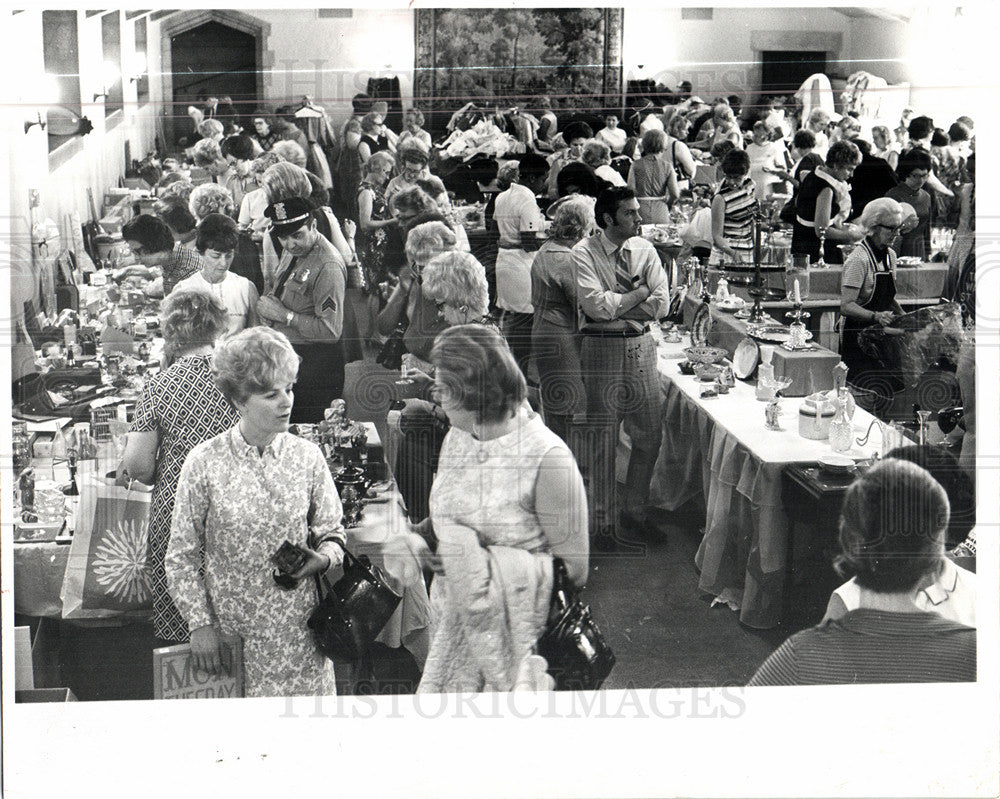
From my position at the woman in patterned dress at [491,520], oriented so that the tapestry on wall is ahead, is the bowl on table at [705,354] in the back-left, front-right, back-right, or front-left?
front-right

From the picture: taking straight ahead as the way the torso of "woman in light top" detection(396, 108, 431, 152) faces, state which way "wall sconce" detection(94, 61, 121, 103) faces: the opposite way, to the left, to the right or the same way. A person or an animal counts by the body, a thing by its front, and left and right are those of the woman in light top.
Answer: to the left

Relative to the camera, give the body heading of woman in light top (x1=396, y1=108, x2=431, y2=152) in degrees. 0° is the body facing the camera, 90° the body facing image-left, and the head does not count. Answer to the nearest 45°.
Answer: approximately 0°

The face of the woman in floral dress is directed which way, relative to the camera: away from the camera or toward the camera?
toward the camera

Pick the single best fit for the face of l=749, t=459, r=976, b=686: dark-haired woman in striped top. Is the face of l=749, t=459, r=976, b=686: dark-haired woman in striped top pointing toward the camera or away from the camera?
away from the camera

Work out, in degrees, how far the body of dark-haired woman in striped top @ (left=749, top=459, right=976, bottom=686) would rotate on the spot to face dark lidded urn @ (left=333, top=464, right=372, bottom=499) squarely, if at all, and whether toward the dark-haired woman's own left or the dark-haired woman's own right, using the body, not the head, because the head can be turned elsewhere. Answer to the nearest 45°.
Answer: approximately 90° to the dark-haired woman's own left

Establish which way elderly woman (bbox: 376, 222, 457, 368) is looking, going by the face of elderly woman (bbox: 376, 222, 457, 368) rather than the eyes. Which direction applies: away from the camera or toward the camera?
toward the camera

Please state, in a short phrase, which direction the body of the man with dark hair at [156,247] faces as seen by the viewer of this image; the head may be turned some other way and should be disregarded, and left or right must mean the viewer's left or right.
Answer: facing the viewer and to the left of the viewer

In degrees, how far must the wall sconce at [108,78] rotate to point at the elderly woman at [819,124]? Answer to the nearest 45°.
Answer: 0° — it already faces them

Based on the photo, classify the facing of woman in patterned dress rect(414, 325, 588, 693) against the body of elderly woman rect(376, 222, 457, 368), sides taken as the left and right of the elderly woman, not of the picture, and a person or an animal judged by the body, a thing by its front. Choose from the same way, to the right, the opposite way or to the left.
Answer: to the right

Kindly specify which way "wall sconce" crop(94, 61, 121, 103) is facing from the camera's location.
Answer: facing to the right of the viewer

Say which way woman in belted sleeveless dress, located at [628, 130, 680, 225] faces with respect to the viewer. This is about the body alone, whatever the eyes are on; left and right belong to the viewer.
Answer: facing away from the viewer
